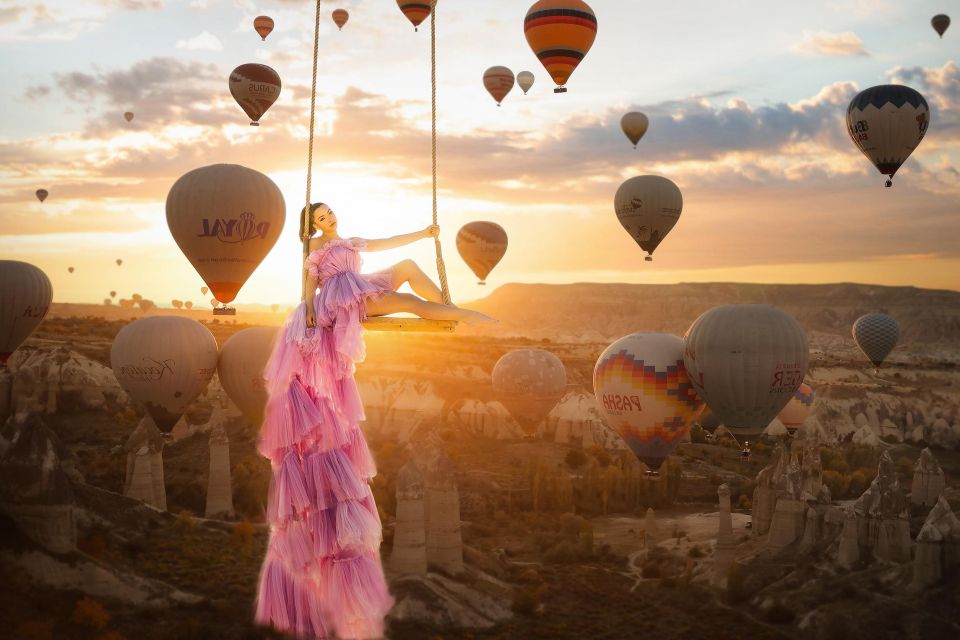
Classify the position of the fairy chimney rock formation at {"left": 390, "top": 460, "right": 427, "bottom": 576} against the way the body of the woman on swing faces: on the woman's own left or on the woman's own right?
on the woman's own left

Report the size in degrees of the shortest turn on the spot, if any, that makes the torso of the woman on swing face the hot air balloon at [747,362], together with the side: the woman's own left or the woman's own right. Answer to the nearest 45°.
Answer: approximately 90° to the woman's own left

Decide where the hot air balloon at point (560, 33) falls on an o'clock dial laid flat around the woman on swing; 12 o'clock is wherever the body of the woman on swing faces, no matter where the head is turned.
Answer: The hot air balloon is roughly at 8 o'clock from the woman on swing.

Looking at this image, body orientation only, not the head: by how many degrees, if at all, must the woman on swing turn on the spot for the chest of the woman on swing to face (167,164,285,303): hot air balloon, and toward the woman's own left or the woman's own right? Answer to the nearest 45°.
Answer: approximately 135° to the woman's own left

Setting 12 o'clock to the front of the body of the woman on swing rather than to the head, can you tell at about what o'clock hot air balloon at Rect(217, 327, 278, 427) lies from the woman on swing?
The hot air balloon is roughly at 7 o'clock from the woman on swing.

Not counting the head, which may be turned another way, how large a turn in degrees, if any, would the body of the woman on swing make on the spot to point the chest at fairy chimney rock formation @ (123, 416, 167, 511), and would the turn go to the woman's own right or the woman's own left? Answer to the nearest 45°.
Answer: approximately 135° to the woman's own left

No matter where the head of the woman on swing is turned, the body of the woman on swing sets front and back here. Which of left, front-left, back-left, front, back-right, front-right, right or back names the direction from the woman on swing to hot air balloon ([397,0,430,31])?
back-left

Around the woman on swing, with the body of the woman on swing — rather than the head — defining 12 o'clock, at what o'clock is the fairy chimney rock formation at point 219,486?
The fairy chimney rock formation is roughly at 7 o'clock from the woman on swing.

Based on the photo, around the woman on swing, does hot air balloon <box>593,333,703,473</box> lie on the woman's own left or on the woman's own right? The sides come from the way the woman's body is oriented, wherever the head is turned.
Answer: on the woman's own left

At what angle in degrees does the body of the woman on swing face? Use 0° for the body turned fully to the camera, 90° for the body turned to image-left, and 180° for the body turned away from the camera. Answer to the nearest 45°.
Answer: approximately 315°

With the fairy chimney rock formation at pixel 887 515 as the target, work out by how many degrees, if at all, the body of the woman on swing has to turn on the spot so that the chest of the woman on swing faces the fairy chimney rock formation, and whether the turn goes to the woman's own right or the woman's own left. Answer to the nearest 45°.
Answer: approximately 90° to the woman's own left
